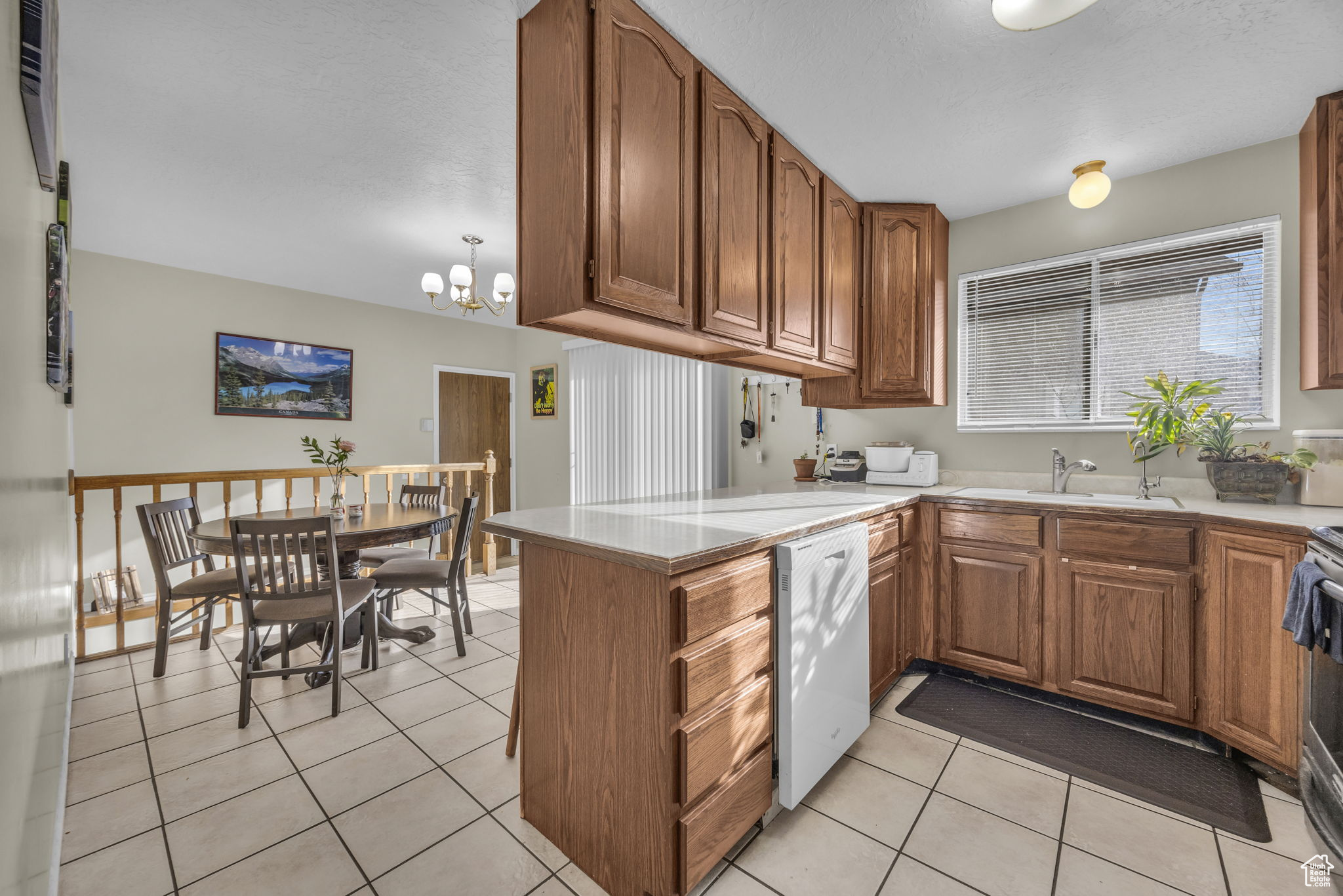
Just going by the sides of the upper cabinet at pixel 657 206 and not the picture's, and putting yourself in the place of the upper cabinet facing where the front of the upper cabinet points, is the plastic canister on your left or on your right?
on your left

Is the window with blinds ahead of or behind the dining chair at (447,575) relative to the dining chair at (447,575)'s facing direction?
behind

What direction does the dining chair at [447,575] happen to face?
to the viewer's left

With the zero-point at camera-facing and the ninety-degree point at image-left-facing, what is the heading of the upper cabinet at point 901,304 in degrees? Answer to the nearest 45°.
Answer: approximately 0°
